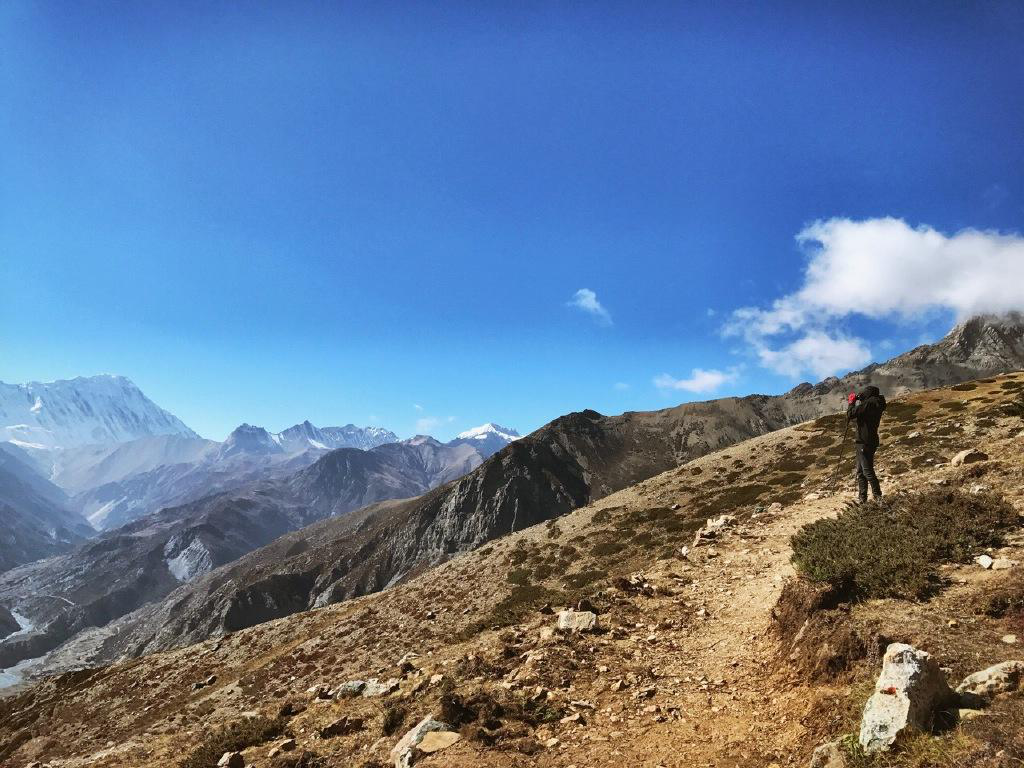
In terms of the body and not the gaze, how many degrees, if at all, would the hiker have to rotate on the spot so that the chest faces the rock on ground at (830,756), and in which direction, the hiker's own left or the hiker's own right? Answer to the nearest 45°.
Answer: approximately 135° to the hiker's own left

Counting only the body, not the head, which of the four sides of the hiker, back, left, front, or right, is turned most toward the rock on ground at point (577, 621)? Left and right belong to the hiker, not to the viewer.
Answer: left

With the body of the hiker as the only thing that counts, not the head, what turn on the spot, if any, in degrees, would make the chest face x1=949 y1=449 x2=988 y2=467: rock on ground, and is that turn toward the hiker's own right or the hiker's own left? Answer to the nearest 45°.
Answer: approximately 90° to the hiker's own right

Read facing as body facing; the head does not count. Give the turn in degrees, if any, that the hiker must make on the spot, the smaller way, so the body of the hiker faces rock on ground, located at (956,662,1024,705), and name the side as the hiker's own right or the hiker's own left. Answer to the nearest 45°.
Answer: approximately 135° to the hiker's own left

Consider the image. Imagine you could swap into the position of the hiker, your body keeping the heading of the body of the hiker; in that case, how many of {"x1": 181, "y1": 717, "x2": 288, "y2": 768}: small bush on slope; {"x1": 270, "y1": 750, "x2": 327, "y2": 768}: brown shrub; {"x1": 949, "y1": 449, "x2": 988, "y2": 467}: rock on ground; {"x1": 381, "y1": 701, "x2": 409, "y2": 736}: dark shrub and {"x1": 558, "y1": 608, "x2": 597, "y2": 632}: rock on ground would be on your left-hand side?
4

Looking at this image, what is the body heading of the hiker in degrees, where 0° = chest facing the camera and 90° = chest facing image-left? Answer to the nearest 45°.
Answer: approximately 135°

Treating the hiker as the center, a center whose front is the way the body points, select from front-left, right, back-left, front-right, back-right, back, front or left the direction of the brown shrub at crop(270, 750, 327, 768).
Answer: left

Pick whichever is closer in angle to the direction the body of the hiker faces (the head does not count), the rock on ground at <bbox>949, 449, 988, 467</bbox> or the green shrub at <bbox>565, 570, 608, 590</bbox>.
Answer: the green shrub

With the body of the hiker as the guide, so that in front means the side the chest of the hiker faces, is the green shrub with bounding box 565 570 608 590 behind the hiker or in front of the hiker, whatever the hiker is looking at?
in front
